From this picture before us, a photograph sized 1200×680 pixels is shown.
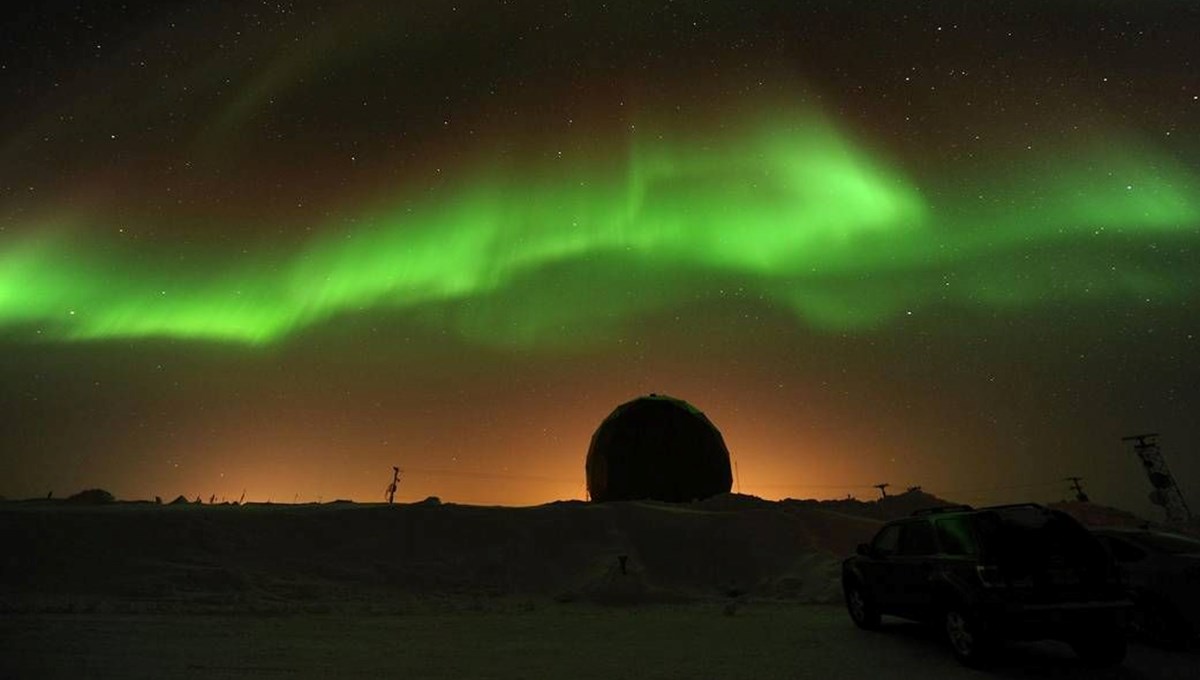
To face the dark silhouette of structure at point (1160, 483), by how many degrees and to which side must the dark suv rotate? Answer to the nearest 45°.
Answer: approximately 45° to its right

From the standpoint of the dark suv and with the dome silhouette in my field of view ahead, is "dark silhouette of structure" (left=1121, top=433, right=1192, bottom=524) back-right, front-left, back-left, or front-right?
front-right

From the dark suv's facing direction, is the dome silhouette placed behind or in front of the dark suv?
in front

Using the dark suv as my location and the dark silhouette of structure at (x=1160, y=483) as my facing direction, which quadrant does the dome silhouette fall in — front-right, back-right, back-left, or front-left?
front-left

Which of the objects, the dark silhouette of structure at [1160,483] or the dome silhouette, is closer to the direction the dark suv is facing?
the dome silhouette

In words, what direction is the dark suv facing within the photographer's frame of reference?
facing away from the viewer and to the left of the viewer
